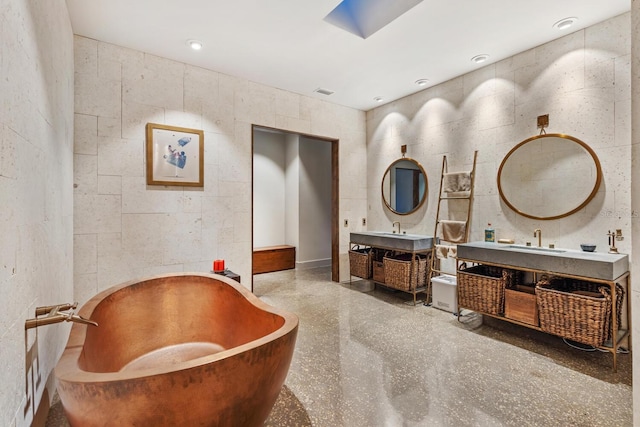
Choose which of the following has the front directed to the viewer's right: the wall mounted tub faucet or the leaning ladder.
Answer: the wall mounted tub faucet

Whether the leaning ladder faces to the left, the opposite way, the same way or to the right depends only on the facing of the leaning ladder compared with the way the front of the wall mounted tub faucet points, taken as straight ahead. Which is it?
the opposite way

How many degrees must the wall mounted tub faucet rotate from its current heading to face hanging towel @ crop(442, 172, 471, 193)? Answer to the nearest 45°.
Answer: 0° — it already faces it

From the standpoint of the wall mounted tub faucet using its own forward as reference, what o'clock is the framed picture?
The framed picture is roughly at 10 o'clock from the wall mounted tub faucet.

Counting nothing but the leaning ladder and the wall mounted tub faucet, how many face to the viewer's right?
1

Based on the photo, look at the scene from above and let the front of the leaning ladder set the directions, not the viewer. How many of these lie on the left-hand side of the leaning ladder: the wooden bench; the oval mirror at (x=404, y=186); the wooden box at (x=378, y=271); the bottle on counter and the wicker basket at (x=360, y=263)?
1

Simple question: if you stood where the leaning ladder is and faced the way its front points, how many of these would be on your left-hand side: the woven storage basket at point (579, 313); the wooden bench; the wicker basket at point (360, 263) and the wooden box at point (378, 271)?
1

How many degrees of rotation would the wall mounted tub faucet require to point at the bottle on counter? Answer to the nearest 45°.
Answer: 0° — it already faces it

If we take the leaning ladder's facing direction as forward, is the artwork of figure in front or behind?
in front

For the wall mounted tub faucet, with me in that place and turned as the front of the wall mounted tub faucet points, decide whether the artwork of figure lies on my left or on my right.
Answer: on my left

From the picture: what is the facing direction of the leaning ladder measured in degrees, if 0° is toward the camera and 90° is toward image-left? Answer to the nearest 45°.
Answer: approximately 45°

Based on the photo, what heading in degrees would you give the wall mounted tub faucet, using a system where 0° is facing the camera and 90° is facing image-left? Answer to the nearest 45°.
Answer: approximately 270°

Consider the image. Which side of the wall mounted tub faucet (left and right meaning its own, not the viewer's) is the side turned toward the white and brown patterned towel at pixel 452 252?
front

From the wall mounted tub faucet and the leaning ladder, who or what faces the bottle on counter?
the wall mounted tub faucet

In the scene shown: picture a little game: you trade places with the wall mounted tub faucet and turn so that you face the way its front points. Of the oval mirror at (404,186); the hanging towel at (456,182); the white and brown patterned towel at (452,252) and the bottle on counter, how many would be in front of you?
4

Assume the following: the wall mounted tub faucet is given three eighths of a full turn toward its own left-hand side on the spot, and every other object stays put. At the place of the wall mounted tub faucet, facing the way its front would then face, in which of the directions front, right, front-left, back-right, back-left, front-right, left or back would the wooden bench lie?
right

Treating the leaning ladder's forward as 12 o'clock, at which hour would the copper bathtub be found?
The copper bathtub is roughly at 11 o'clock from the leaning ladder.
